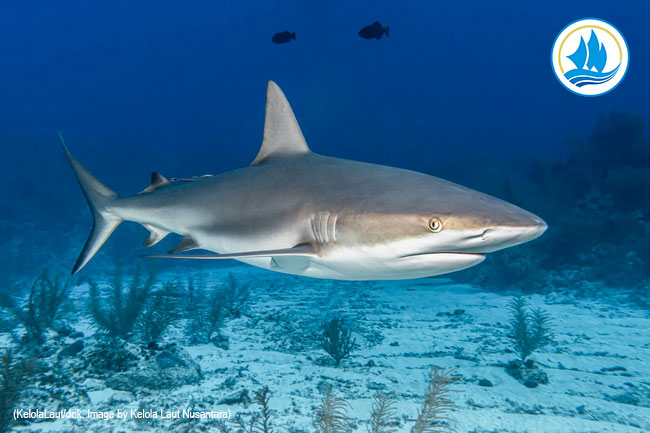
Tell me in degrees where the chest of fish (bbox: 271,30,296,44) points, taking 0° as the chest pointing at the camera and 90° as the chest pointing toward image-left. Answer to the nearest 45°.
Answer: approximately 90°

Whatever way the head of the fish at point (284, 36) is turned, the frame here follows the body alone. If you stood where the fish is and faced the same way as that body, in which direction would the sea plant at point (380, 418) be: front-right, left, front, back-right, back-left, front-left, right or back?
left

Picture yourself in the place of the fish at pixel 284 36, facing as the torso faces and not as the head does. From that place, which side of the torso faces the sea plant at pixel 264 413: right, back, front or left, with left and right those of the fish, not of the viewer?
left

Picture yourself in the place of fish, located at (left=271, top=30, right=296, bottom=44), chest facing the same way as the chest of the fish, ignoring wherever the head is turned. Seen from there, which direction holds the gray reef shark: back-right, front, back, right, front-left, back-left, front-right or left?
left

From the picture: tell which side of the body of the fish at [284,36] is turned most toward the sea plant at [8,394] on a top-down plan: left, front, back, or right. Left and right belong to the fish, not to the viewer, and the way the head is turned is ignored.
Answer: left

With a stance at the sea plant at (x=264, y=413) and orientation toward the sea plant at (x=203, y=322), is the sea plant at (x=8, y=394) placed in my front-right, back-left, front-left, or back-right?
front-left
